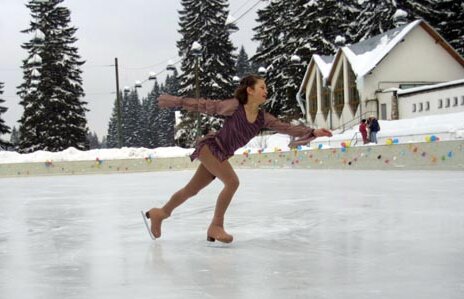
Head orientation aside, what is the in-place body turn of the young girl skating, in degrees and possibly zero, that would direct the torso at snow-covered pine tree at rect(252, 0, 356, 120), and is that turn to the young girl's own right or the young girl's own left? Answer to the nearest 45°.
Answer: approximately 135° to the young girl's own left

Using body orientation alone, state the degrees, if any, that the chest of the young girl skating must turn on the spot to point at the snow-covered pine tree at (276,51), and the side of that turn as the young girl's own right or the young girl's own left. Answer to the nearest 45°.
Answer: approximately 135° to the young girl's own left

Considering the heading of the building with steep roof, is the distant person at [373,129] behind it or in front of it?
in front

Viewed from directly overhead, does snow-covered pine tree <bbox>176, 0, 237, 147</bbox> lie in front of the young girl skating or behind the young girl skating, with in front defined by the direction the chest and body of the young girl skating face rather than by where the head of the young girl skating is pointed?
behind

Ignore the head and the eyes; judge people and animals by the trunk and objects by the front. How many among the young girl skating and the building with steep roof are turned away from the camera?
0

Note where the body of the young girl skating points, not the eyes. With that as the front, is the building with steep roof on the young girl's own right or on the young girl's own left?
on the young girl's own left

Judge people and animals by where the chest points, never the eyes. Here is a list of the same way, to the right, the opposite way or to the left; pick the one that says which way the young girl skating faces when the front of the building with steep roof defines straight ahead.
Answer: to the left

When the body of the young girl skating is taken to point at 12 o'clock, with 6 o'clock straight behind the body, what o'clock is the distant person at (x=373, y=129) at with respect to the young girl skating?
The distant person is roughly at 8 o'clock from the young girl skating.

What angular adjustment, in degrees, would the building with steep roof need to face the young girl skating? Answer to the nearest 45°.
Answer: approximately 45° to its left

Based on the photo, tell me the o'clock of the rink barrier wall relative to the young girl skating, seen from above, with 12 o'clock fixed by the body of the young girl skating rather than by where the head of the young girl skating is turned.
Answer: The rink barrier wall is roughly at 8 o'clock from the young girl skating.

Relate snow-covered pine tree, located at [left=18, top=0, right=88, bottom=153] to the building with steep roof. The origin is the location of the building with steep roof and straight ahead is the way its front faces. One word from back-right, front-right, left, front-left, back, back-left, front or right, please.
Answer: front-right

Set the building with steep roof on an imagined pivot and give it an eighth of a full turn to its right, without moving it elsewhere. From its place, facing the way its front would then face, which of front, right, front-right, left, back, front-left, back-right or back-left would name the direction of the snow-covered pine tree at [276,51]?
front-right

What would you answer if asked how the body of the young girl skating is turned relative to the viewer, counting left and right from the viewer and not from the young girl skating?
facing the viewer and to the right of the viewer
